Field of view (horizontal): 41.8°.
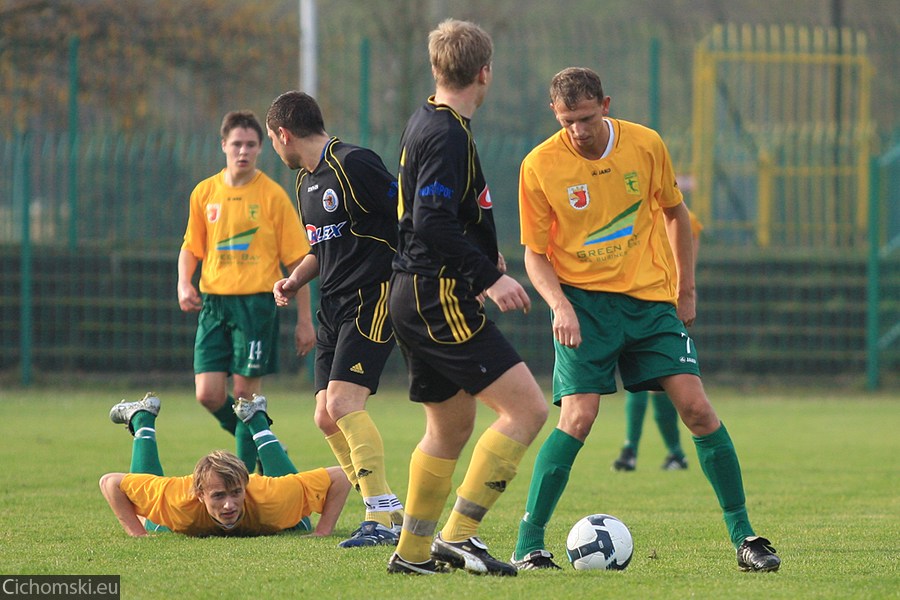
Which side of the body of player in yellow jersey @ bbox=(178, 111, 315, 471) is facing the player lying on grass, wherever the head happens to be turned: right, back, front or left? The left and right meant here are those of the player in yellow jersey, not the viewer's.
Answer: front

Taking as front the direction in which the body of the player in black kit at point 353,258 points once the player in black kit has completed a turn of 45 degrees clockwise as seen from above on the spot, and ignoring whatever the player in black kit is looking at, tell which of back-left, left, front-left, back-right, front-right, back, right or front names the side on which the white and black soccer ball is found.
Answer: back-left

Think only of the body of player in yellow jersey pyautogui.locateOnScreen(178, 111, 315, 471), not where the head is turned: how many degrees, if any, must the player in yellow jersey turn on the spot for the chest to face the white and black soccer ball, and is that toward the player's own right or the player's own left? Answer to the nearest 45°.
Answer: approximately 45° to the player's own left

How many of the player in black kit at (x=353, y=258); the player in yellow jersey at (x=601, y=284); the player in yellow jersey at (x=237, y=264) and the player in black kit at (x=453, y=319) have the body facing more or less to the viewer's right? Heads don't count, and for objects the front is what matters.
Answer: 1

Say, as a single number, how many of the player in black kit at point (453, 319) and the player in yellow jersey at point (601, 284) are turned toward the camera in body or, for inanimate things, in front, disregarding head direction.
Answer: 1

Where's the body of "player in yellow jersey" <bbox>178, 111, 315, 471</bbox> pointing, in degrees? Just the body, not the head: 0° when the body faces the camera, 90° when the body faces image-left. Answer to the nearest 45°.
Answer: approximately 0°

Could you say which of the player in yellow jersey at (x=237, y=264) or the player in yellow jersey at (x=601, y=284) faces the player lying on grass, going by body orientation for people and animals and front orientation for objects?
the player in yellow jersey at (x=237, y=264)

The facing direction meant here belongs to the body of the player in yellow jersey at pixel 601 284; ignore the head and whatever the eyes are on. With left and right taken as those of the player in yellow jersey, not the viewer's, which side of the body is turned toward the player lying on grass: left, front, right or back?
right

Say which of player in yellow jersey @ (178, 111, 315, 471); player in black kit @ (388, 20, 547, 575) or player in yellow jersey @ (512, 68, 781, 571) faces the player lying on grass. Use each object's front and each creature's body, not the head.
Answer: player in yellow jersey @ (178, 111, 315, 471)

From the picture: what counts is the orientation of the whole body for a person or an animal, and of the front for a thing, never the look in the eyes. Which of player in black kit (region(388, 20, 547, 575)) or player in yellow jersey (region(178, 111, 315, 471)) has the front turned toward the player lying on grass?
the player in yellow jersey
